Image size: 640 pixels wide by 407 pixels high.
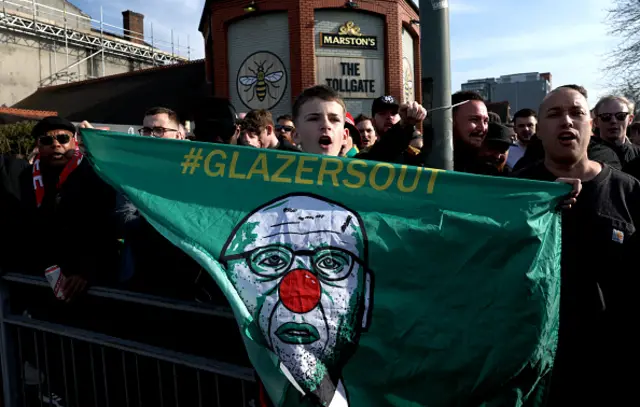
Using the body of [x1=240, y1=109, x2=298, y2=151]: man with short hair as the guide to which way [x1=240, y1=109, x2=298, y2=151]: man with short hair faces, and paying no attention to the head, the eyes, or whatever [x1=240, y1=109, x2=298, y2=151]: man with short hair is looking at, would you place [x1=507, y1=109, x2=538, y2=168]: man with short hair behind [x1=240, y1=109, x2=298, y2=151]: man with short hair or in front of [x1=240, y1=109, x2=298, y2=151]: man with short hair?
behind

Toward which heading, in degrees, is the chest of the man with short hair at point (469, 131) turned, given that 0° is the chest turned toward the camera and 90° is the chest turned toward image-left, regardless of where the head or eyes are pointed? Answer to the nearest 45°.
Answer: approximately 315°

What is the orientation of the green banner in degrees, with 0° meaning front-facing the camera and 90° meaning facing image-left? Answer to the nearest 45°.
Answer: approximately 0°

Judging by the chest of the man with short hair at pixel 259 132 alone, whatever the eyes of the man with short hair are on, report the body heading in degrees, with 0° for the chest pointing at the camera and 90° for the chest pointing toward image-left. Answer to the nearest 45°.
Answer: approximately 45°

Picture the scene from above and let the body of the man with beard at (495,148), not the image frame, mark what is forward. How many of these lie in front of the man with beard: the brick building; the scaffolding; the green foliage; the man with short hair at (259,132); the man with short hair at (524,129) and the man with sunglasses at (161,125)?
0

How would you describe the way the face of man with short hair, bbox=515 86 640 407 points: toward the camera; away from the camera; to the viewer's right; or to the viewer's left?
toward the camera

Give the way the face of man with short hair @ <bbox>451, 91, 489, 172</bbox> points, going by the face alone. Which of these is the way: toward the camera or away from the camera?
toward the camera

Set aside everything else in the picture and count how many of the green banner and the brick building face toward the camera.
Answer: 2

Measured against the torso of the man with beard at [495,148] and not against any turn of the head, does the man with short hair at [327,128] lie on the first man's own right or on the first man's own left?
on the first man's own right

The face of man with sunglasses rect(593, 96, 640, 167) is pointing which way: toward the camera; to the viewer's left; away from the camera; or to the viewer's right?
toward the camera

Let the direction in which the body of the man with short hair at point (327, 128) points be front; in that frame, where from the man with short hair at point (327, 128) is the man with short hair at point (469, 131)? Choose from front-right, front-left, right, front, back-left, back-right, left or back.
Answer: back-left

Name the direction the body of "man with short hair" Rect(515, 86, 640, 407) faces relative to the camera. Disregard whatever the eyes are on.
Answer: toward the camera

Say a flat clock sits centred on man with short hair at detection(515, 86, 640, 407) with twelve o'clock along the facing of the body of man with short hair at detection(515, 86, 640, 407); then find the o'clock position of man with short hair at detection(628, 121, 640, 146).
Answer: man with short hair at detection(628, 121, 640, 146) is roughly at 6 o'clock from man with short hair at detection(515, 86, 640, 407).

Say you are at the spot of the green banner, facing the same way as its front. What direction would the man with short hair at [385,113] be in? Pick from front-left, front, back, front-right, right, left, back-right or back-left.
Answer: back

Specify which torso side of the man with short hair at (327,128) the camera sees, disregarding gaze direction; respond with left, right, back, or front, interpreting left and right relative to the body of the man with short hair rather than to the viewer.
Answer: front

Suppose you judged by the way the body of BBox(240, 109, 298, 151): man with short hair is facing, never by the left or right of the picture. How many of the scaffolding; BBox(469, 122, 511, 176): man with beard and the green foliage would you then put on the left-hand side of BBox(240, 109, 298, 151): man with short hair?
1

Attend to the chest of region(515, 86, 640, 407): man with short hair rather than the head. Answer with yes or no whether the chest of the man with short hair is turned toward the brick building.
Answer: no
